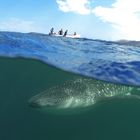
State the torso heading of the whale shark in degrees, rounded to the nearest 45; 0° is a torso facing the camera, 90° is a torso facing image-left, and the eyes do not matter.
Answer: approximately 90°
